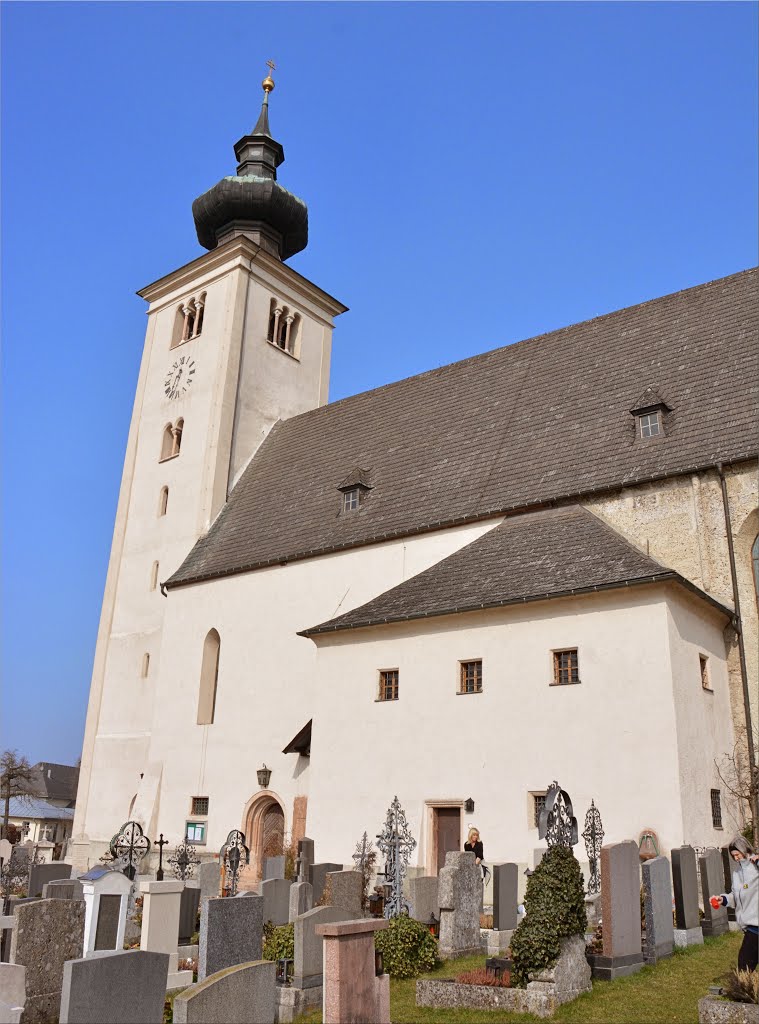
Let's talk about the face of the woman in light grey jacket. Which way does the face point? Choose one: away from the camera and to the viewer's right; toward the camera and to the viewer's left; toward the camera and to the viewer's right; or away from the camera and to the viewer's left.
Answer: toward the camera and to the viewer's left

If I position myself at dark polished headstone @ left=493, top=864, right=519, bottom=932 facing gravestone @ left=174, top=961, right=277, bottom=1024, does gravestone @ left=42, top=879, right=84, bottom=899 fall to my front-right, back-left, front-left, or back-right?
front-right

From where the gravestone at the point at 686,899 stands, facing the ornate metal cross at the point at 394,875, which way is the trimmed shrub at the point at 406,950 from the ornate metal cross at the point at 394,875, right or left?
left

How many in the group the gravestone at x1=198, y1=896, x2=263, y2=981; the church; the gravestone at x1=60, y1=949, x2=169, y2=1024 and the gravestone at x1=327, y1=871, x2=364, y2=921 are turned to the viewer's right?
0

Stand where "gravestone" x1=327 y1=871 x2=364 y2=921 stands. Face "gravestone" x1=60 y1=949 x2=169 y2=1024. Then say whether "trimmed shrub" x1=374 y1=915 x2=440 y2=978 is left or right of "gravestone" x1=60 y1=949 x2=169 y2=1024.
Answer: left
